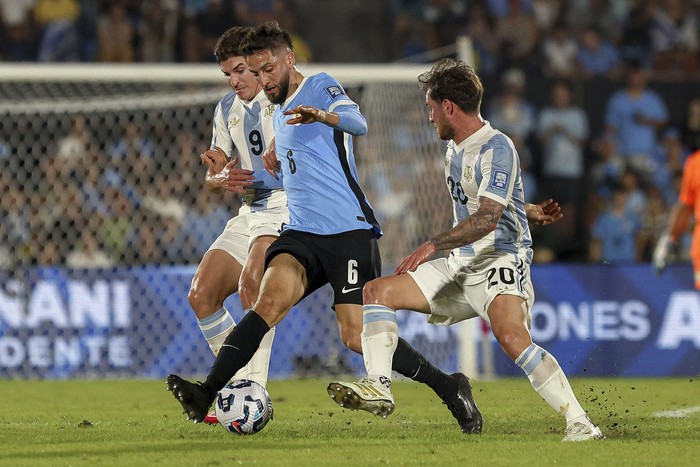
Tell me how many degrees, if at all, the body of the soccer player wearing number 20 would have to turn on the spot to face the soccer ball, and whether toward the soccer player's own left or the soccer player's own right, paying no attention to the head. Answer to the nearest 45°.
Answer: approximately 45° to the soccer player's own right
